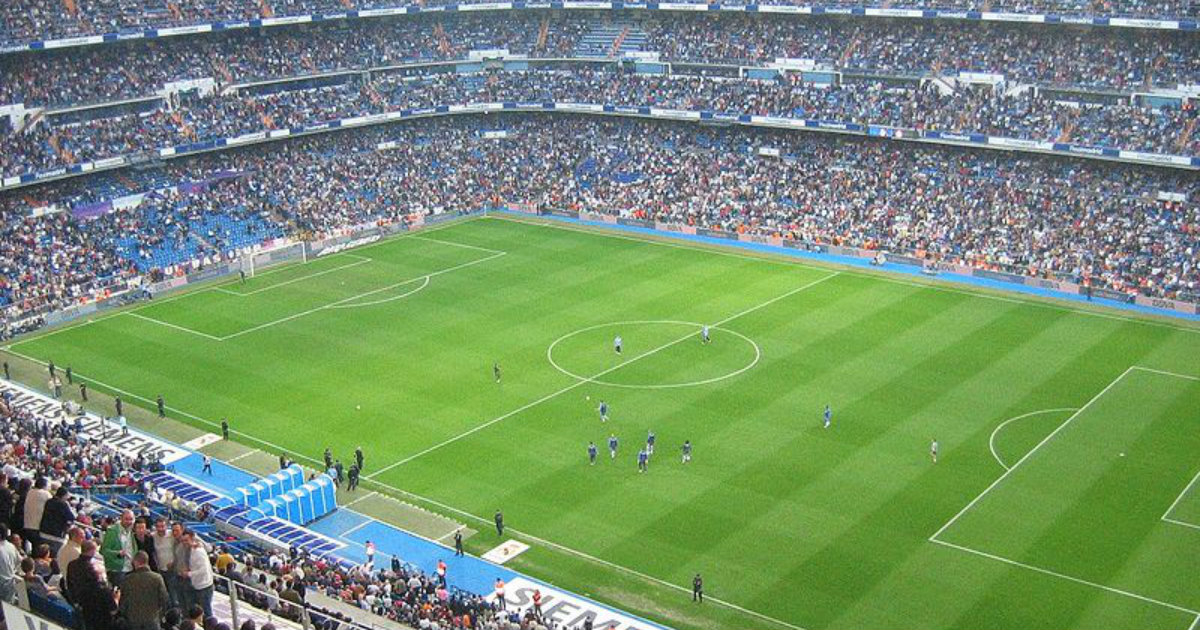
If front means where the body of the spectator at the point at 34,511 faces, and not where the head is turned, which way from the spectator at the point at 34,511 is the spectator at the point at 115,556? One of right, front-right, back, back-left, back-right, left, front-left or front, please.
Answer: right

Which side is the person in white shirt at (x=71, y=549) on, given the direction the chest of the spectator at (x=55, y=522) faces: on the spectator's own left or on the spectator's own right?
on the spectator's own right

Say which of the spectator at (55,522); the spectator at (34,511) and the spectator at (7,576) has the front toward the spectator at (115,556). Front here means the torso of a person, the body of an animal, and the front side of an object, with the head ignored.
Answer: the spectator at (7,576)

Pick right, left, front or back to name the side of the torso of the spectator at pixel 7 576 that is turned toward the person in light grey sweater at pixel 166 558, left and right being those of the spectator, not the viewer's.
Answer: front

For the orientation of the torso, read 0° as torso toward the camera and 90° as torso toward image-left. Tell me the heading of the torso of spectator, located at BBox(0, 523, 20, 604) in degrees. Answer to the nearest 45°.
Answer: approximately 225°

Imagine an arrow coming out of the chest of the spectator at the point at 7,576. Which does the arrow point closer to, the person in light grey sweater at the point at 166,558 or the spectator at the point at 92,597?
the person in light grey sweater

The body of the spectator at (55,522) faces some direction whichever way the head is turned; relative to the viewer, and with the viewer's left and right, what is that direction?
facing away from the viewer and to the right of the viewer

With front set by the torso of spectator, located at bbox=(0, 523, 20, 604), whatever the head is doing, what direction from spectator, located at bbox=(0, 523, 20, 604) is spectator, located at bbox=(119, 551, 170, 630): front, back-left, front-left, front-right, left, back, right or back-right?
right

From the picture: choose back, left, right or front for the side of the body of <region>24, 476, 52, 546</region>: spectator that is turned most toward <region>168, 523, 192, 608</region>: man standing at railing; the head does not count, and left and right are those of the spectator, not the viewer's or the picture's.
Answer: right

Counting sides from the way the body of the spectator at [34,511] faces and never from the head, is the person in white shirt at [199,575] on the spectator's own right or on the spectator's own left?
on the spectator's own right

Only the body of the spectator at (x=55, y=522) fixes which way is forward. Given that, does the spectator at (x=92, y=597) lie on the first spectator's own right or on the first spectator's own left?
on the first spectator's own right

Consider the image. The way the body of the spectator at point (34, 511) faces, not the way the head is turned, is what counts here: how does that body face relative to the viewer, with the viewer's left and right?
facing away from the viewer and to the right of the viewer

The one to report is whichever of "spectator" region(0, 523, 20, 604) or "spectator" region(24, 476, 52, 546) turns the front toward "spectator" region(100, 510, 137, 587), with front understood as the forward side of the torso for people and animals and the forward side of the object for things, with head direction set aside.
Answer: "spectator" region(0, 523, 20, 604)

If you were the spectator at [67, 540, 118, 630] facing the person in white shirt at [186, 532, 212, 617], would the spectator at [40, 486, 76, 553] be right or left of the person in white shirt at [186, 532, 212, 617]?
left

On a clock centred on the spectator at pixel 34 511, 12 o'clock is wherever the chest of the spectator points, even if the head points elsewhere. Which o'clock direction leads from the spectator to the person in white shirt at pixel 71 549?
The person in white shirt is roughly at 4 o'clock from the spectator.
